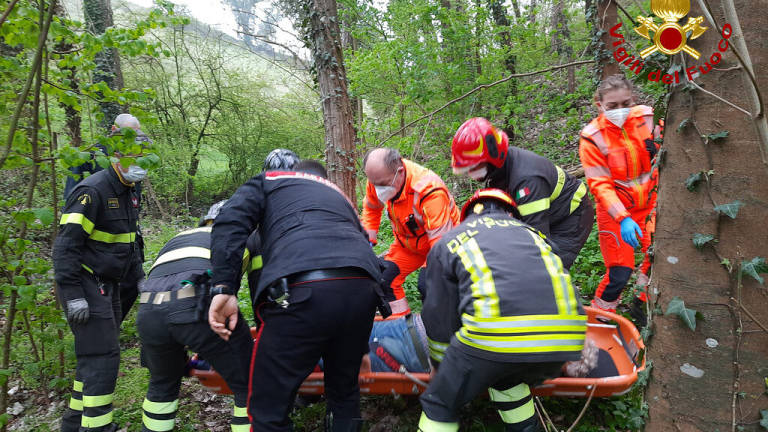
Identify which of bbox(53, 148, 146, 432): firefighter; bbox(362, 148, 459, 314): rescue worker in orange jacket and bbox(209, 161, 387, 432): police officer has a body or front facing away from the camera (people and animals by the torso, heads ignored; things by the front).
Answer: bbox(209, 161, 387, 432): police officer

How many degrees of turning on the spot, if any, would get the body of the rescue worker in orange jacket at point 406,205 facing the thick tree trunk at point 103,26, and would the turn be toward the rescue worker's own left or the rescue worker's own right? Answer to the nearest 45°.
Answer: approximately 90° to the rescue worker's own right

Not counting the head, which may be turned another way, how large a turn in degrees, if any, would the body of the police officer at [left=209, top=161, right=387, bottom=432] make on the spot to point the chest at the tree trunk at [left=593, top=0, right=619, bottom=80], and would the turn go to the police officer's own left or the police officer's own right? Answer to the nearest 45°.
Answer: approximately 45° to the police officer's own right

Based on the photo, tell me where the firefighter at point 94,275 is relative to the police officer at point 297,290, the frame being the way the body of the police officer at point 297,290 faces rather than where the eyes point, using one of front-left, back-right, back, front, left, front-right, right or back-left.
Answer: front-left

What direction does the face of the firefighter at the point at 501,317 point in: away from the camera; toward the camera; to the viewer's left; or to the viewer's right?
away from the camera

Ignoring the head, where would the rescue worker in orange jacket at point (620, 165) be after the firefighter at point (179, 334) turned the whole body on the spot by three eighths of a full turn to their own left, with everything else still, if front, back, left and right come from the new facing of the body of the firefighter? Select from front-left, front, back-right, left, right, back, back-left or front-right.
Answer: back

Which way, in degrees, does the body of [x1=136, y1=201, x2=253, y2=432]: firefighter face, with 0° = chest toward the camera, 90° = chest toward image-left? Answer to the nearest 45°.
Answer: approximately 225°

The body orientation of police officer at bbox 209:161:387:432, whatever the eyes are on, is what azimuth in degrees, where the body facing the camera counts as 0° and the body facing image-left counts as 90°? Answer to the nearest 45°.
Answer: approximately 180°

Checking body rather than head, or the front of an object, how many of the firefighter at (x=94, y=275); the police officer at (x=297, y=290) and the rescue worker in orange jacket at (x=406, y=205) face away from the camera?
1

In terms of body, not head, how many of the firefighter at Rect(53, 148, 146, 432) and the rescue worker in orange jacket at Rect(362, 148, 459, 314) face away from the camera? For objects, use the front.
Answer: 0

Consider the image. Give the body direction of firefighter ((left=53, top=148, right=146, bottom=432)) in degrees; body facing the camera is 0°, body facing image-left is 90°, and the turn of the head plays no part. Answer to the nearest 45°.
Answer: approximately 315°

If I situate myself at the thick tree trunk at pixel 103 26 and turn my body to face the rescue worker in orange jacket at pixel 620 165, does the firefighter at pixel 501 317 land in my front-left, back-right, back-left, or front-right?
front-right

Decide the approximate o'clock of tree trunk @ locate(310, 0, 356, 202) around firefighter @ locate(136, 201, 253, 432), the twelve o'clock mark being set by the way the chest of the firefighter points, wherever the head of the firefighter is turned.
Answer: The tree trunk is roughly at 12 o'clock from the firefighter.

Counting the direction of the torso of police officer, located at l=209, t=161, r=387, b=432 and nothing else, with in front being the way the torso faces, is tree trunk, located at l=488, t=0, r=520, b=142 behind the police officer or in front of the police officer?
in front
